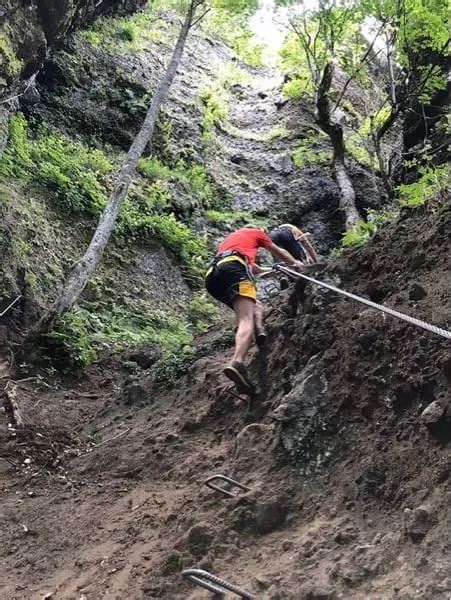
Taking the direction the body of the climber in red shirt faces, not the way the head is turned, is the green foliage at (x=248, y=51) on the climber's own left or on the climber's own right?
on the climber's own left

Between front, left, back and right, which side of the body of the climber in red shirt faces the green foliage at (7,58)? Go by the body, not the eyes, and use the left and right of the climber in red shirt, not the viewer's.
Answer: left

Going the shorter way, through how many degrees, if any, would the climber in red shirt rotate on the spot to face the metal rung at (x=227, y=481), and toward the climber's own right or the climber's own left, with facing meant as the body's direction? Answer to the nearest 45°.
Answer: approximately 135° to the climber's own right

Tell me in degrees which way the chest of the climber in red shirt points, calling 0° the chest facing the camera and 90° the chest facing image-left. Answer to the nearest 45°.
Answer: approximately 225°

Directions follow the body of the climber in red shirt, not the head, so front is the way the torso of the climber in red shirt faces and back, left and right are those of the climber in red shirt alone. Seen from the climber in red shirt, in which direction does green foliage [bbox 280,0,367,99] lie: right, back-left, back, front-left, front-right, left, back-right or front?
front-left

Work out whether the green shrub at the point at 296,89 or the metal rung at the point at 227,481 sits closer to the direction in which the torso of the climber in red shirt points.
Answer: the green shrub

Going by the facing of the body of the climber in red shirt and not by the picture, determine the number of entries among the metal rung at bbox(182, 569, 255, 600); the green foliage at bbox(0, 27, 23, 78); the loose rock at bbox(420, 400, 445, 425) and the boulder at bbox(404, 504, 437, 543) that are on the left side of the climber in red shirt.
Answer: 1

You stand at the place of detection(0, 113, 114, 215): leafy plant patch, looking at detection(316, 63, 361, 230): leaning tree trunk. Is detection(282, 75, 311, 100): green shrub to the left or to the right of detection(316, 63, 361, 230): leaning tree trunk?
left

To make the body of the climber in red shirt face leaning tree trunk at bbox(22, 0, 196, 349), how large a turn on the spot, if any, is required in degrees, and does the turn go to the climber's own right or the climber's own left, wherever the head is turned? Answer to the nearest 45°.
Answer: approximately 90° to the climber's own left
